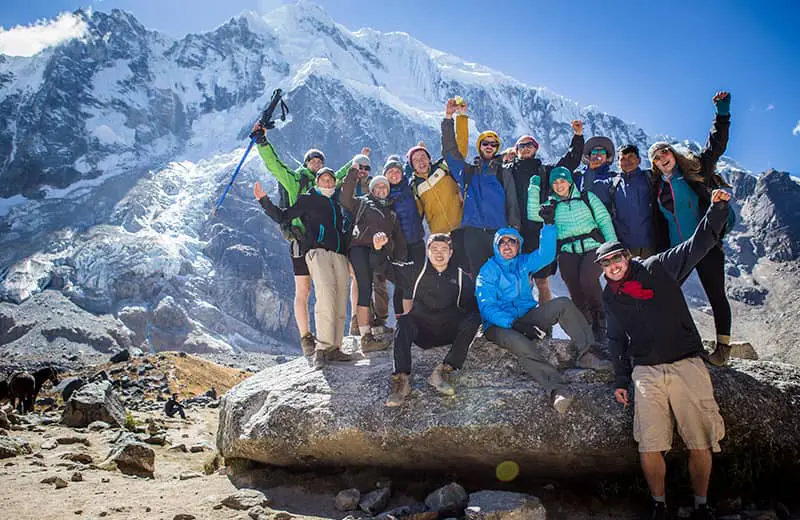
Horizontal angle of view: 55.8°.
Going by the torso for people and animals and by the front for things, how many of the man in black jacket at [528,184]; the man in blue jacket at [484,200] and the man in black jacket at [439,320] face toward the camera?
3

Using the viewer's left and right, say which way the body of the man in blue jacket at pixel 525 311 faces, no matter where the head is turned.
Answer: facing the viewer and to the right of the viewer

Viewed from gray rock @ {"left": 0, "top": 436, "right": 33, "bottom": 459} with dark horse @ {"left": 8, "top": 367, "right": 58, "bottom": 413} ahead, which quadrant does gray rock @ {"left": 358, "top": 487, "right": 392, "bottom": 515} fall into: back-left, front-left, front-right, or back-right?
back-right

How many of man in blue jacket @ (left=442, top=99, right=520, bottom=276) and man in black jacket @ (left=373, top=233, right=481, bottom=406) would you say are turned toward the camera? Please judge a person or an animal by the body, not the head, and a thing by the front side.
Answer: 2

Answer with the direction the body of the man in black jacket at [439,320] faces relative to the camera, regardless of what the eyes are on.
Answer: toward the camera

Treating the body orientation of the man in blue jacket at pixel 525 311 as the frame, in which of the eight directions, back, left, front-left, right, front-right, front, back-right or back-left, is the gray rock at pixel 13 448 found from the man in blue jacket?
back-right

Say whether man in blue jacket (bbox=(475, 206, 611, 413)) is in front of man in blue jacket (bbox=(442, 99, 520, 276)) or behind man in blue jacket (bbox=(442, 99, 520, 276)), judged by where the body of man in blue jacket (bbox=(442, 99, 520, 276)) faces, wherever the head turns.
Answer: in front

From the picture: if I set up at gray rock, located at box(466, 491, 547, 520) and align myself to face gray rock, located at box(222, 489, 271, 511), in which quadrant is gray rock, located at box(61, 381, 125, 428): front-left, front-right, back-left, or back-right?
front-right

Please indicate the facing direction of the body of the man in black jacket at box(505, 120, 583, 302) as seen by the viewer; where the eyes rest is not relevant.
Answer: toward the camera

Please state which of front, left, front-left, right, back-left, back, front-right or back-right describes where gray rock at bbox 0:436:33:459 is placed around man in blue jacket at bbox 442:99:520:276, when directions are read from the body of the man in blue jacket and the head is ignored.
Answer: right

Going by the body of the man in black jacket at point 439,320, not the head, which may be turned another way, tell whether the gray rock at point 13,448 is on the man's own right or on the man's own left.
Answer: on the man's own right
